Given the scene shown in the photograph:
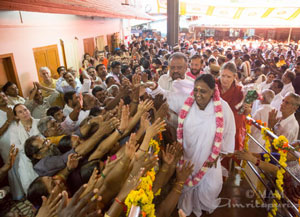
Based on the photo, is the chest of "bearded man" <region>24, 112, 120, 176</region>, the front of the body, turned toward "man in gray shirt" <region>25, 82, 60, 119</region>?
no

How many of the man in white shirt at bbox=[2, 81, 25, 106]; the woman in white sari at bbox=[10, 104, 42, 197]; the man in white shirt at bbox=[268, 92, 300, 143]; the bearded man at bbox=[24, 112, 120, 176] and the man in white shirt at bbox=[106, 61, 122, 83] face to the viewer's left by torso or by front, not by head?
1

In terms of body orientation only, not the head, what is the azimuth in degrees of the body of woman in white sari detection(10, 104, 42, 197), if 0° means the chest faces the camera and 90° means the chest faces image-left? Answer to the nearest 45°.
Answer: approximately 315°

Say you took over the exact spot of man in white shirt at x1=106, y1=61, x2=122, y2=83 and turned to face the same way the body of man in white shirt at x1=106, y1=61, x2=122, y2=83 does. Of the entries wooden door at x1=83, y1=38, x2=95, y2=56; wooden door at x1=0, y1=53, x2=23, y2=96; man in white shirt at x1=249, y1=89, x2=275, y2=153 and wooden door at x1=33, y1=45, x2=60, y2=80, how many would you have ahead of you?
1

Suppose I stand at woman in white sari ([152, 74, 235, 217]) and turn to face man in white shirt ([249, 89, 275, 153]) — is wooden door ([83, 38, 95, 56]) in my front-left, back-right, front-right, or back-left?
front-left

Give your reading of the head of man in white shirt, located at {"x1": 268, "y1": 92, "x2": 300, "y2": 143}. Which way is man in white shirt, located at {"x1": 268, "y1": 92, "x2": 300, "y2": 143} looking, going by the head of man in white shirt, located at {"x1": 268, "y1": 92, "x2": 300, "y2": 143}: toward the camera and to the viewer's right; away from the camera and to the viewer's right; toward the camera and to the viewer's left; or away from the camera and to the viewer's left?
toward the camera and to the viewer's left

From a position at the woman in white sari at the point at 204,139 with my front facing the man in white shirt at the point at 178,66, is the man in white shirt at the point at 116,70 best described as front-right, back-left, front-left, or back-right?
front-left

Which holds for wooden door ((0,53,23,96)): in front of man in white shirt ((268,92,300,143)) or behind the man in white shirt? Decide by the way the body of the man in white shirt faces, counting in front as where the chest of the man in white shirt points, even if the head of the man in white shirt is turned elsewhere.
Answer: in front

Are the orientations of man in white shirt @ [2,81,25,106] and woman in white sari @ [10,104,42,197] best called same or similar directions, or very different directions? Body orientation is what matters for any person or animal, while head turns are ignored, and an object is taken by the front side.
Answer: same or similar directions

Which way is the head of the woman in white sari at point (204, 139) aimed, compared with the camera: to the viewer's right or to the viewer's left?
to the viewer's left

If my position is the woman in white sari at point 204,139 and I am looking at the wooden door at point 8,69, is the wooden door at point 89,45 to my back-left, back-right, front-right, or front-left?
front-right

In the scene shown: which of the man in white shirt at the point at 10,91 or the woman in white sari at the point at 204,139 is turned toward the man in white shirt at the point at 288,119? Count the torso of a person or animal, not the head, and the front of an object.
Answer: the man in white shirt at the point at 10,91

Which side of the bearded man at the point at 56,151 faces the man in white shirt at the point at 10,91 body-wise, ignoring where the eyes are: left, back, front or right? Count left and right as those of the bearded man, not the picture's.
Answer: left

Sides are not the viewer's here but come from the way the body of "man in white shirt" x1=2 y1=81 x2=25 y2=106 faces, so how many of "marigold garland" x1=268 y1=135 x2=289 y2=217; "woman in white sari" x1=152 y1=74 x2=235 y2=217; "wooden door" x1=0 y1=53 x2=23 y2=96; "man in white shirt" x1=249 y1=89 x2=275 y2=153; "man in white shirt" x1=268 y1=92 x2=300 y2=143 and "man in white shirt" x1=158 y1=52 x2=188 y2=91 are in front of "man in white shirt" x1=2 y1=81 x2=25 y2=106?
5

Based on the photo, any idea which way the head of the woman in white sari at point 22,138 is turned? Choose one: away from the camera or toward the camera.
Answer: toward the camera

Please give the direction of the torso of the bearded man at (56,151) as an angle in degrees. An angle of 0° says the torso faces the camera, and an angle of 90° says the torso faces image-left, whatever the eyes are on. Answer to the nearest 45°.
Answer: approximately 270°

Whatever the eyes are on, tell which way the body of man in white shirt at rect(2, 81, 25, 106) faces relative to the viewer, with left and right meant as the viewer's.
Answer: facing the viewer and to the right of the viewer

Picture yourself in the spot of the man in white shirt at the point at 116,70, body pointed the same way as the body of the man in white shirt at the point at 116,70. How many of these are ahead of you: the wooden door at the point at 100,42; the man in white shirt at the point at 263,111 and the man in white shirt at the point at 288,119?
2

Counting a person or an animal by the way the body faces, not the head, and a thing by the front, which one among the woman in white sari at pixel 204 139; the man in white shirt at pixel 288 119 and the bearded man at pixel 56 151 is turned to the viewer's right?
the bearded man

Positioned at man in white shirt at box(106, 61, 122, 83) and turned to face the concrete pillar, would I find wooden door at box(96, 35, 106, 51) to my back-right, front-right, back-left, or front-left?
front-left
